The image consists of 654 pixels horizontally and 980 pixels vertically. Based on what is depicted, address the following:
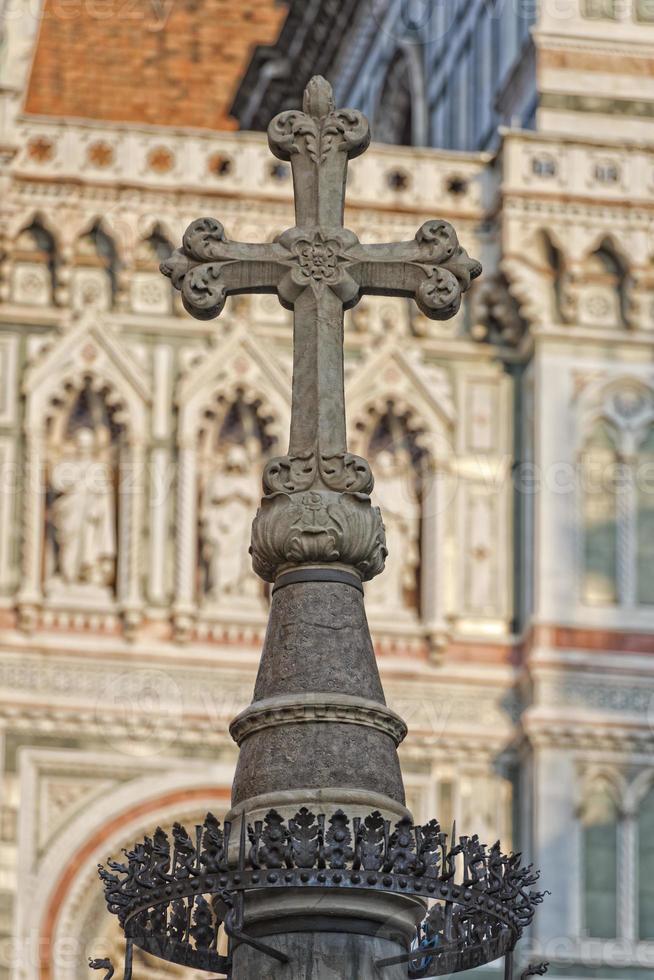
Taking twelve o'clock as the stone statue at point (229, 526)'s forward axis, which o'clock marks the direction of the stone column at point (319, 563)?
The stone column is roughly at 12 o'clock from the stone statue.

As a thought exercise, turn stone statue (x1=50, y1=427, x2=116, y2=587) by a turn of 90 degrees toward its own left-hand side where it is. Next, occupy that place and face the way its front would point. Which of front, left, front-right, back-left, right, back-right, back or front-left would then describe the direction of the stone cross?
right

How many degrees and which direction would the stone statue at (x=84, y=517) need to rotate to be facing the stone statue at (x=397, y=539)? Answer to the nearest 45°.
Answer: approximately 90° to its left

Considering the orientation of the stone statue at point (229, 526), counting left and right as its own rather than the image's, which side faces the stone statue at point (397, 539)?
left

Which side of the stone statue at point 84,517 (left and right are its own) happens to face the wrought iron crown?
front

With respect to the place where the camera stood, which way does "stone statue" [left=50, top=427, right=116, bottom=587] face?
facing the viewer

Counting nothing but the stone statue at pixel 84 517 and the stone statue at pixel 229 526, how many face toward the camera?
2

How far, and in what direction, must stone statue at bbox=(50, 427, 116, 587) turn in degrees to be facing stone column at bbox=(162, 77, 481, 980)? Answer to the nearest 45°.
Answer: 0° — it already faces it

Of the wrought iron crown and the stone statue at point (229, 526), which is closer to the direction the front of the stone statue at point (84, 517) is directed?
the wrought iron crown

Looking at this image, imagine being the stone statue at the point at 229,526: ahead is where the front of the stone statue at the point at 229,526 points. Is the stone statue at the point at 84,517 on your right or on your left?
on your right

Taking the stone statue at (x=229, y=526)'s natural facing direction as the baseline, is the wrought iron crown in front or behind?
in front

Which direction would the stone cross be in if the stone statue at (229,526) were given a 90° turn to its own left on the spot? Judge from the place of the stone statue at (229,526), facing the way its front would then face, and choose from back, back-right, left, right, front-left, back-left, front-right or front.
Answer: right

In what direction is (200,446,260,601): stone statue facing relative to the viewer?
toward the camera

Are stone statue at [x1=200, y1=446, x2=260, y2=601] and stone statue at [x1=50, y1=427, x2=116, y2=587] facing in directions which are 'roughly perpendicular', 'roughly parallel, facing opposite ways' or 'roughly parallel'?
roughly parallel
